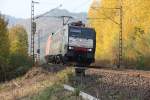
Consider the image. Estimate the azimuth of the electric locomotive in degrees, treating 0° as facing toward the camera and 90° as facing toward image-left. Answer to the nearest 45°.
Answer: approximately 315°
